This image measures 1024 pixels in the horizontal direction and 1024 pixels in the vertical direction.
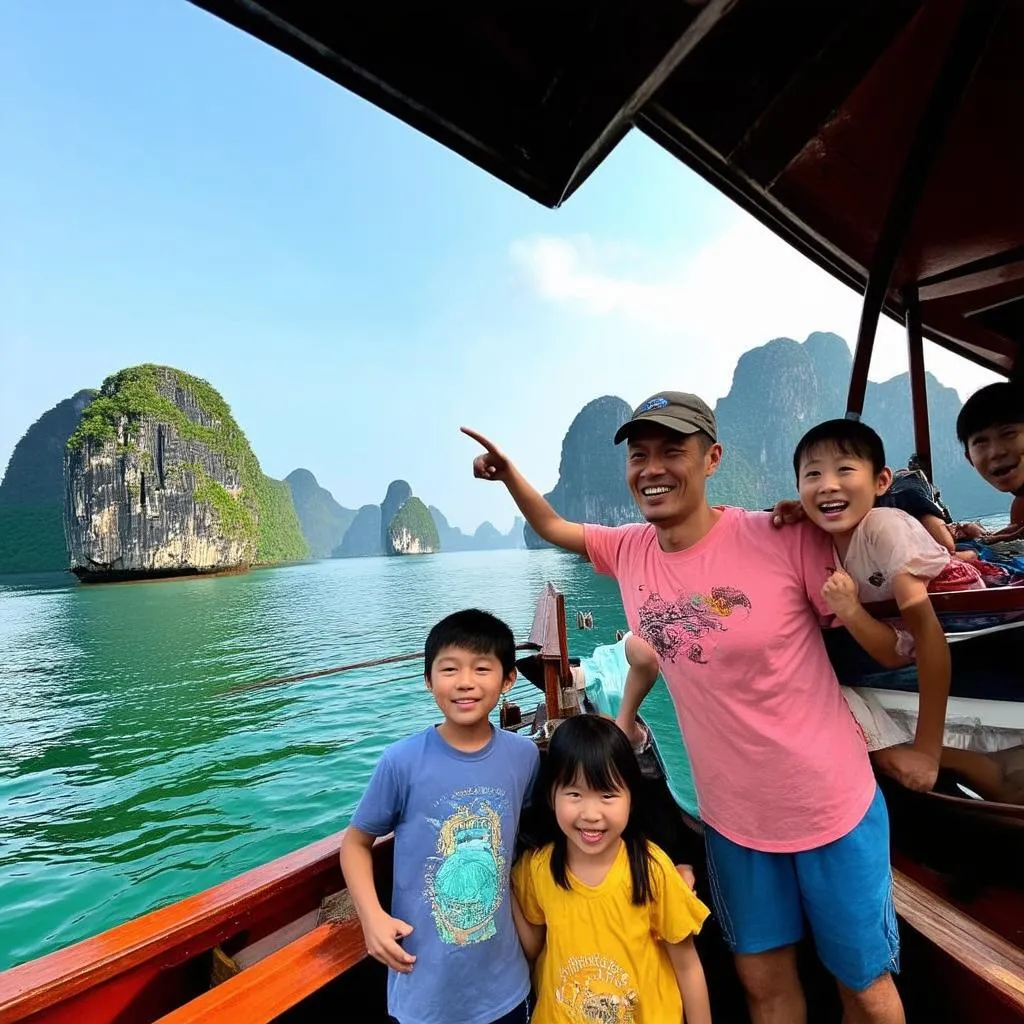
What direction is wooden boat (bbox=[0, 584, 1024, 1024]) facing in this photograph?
away from the camera

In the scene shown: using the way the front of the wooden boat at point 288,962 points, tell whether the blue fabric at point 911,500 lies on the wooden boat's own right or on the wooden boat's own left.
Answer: on the wooden boat's own right

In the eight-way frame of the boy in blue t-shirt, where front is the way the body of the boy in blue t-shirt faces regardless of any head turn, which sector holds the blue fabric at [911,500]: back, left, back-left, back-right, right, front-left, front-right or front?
left

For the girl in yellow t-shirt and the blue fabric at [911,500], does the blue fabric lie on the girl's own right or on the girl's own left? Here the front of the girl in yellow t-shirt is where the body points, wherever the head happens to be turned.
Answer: on the girl's own left

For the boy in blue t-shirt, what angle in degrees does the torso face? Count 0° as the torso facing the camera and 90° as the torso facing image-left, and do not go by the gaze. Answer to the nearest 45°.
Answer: approximately 0°

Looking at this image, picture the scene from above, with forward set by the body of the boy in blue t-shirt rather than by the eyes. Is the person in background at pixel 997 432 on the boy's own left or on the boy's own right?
on the boy's own left
